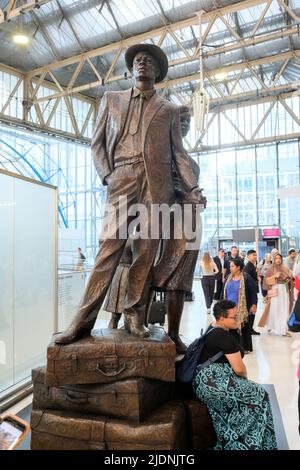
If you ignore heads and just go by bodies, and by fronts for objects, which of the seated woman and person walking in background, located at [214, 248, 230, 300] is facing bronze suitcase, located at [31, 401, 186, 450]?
the person walking in background

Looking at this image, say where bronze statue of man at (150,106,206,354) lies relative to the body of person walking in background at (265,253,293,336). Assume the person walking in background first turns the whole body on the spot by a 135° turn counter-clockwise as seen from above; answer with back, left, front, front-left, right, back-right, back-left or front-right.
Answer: back-right

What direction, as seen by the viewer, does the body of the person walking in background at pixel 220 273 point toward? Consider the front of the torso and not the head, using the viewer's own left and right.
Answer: facing the viewer

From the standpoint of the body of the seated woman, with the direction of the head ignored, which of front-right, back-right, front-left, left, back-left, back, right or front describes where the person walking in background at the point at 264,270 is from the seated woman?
left

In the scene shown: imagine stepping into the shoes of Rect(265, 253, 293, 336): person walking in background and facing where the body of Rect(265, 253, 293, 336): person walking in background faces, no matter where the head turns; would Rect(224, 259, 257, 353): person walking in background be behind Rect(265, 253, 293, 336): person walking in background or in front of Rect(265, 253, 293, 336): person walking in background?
in front

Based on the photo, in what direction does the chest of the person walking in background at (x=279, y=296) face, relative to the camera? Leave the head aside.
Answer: toward the camera

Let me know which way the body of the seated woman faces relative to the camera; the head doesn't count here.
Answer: to the viewer's right
